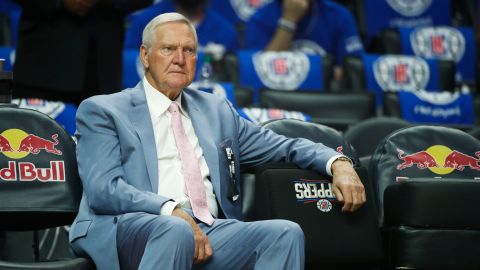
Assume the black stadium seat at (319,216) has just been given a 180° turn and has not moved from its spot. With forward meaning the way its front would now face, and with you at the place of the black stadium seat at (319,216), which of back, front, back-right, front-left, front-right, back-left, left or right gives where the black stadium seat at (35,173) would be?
left

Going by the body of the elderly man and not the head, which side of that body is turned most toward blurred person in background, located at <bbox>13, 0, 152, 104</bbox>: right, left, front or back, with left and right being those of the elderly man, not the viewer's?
back

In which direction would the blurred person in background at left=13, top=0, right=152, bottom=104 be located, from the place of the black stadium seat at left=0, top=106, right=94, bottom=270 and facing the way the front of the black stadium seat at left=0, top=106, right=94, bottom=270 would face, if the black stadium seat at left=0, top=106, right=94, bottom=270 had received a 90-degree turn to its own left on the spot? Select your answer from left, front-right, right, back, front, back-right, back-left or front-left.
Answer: left

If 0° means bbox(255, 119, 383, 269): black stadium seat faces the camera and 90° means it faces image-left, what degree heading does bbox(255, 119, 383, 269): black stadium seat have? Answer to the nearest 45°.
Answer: approximately 0°

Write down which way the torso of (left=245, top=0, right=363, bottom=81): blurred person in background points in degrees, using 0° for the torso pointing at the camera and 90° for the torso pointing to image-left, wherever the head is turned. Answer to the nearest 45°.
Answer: approximately 0°

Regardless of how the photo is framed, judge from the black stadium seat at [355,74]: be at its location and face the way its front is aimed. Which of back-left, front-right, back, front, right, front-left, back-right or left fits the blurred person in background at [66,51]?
front-right

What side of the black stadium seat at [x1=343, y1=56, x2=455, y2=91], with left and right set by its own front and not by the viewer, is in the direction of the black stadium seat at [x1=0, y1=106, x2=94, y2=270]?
front

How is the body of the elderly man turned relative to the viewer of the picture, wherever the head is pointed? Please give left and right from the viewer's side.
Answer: facing the viewer and to the right of the viewer

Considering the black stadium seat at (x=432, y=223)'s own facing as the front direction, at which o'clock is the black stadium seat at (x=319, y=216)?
the black stadium seat at (x=319, y=216) is roughly at 2 o'clock from the black stadium seat at (x=432, y=223).
